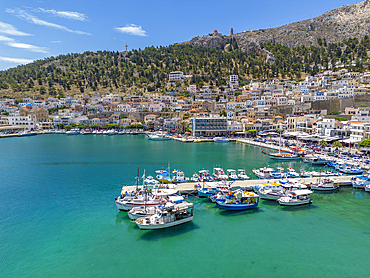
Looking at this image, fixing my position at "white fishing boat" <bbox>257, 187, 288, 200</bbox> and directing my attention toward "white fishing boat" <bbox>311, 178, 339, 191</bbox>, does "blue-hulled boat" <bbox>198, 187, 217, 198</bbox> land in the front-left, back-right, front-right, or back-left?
back-left

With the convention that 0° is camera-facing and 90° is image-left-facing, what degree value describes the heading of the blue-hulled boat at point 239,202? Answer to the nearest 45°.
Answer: approximately 90°

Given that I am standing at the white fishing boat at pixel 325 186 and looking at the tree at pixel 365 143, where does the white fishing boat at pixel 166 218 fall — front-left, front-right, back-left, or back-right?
back-left

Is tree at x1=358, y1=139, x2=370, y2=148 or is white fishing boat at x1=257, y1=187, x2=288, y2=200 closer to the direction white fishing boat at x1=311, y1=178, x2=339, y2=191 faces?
the white fishing boat

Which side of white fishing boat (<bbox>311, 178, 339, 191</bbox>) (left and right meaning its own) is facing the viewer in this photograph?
left

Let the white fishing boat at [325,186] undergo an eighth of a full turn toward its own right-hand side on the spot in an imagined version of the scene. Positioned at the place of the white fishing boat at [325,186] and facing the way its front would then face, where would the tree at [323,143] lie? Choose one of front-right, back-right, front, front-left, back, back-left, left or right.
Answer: front-right

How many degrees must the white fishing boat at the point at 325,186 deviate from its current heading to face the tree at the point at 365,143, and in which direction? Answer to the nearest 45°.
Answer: approximately 90° to its right

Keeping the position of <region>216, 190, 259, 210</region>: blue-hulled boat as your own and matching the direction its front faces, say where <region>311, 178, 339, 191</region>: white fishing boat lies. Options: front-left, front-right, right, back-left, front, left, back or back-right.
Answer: back-right

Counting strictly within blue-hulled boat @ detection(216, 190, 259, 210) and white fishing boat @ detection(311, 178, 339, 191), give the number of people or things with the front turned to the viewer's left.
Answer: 2

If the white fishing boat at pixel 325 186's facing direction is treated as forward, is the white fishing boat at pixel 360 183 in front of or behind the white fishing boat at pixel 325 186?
behind
